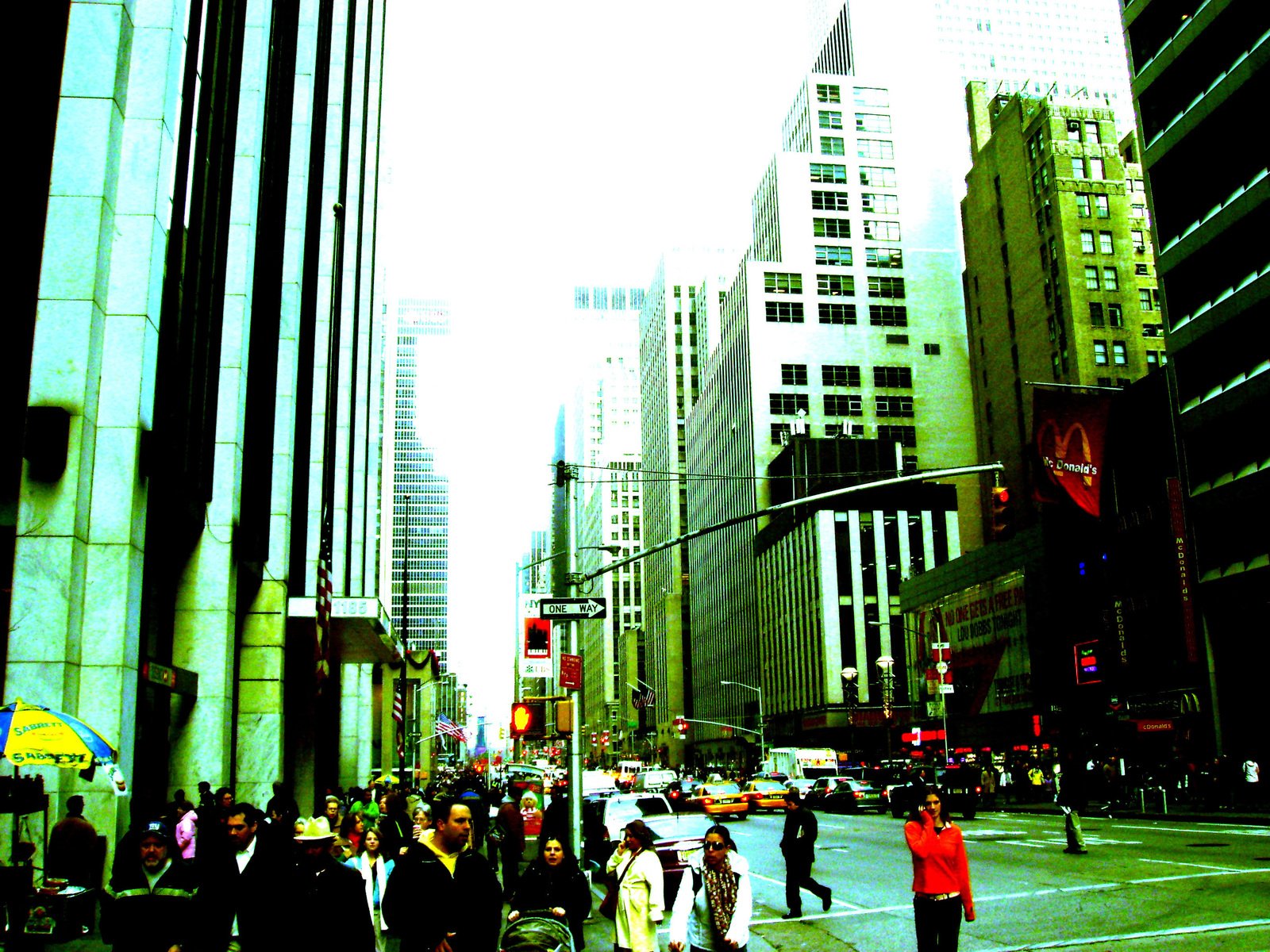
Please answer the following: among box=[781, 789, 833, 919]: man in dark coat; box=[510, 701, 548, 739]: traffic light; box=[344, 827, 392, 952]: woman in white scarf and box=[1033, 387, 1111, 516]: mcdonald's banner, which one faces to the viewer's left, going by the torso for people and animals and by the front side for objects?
the man in dark coat

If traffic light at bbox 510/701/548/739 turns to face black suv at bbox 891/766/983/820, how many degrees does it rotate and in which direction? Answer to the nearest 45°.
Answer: approximately 135° to its left

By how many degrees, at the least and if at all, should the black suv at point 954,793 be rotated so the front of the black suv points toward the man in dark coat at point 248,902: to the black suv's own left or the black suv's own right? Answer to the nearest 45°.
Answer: approximately 135° to the black suv's own left

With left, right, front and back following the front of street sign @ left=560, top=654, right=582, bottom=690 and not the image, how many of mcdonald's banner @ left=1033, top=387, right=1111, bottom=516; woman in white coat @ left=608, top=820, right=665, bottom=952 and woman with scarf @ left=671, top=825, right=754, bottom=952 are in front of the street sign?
2

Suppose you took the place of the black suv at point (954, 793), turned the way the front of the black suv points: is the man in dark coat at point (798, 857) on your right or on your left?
on your left

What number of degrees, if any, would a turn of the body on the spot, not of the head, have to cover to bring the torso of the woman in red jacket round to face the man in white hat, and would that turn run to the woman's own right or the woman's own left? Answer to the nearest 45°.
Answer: approximately 45° to the woman's own right

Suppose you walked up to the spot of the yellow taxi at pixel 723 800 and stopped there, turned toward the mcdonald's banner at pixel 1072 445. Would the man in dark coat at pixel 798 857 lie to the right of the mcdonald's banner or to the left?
right

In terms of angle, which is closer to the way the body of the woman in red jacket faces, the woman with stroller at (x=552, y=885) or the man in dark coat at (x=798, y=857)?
the woman with stroller

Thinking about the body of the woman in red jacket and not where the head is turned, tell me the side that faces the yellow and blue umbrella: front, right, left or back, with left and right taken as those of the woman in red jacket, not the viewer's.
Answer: right

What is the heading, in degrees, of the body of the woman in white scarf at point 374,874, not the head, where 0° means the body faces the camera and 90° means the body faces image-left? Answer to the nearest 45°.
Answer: approximately 0°

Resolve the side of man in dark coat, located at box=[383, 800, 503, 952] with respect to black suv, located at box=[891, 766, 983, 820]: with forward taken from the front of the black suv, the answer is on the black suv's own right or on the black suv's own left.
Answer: on the black suv's own left
